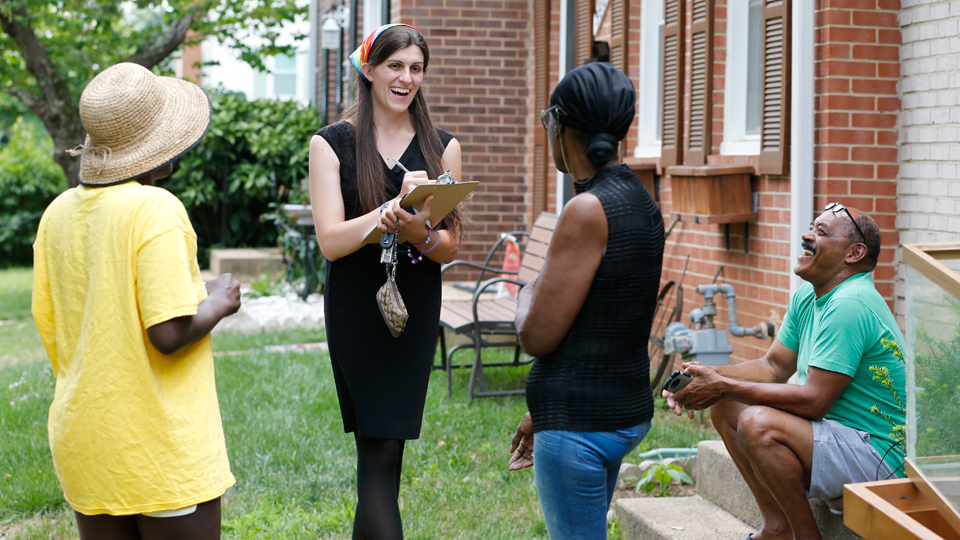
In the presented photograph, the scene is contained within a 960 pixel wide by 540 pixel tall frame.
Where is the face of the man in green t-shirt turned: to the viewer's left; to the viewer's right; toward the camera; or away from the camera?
to the viewer's left

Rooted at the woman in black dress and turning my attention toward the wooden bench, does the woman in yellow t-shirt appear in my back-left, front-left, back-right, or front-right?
back-left

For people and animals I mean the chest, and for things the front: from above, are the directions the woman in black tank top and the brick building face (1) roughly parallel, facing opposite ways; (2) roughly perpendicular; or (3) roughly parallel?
roughly perpendicular

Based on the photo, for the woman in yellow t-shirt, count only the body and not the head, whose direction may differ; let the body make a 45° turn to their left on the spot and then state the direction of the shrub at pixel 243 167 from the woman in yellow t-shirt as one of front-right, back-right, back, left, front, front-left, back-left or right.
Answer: front

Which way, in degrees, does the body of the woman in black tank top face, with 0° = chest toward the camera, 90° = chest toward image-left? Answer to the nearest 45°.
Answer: approximately 135°

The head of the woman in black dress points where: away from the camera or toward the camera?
toward the camera

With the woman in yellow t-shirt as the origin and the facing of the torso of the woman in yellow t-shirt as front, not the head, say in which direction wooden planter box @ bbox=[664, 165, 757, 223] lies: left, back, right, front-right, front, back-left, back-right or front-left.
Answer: front

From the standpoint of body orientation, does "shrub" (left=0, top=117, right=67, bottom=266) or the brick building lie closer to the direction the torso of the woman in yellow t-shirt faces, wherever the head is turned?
the brick building

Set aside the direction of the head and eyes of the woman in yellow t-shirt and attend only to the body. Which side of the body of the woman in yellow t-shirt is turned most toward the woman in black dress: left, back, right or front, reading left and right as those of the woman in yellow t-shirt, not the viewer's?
front

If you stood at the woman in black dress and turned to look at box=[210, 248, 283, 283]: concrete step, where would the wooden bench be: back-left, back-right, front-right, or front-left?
front-right

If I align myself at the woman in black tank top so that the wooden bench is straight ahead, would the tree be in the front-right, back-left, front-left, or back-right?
front-left

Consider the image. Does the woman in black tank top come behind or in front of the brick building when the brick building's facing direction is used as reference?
in front

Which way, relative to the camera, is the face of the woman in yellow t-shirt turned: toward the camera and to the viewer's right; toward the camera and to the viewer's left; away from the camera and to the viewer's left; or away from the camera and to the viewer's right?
away from the camera and to the viewer's right

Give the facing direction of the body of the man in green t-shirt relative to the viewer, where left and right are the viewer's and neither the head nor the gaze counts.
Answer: facing to the left of the viewer

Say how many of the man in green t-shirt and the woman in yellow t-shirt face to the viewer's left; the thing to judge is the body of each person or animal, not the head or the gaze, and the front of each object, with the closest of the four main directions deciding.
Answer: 1

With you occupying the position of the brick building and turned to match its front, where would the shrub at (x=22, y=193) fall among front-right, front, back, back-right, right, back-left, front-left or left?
right

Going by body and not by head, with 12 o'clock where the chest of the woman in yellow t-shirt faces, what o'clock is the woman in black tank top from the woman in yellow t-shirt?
The woman in black tank top is roughly at 2 o'clock from the woman in yellow t-shirt.

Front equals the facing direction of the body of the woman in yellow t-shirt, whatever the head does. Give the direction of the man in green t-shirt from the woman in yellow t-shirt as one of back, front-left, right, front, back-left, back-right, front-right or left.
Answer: front-right

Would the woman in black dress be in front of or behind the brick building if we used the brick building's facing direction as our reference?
in front
